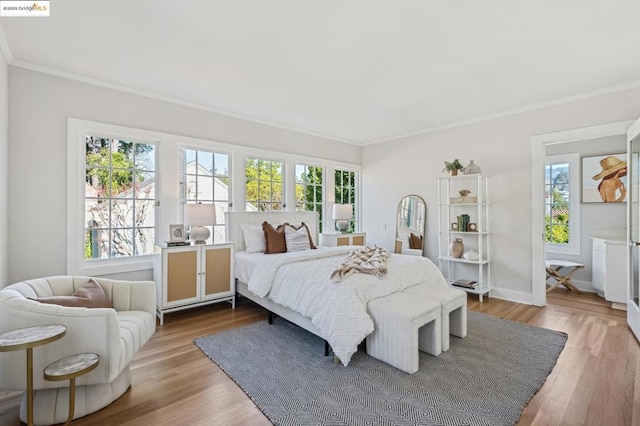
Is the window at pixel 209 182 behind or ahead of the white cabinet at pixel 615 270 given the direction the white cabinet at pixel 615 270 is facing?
ahead

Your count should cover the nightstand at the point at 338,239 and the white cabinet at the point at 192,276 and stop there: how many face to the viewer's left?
0

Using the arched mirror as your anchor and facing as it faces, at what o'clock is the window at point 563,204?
The window is roughly at 7 o'clock from the arched mirror.

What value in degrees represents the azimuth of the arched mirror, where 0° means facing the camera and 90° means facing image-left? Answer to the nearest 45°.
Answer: approximately 45°

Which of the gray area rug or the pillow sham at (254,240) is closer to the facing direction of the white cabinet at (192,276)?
the gray area rug

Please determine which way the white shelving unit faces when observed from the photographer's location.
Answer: facing the viewer and to the left of the viewer

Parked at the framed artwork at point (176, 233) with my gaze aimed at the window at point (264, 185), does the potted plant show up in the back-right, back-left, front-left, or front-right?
front-right

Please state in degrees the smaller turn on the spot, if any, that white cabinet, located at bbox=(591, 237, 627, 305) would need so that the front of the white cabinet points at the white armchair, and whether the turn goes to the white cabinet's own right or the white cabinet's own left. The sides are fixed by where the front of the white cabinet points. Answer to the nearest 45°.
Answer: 0° — it already faces it

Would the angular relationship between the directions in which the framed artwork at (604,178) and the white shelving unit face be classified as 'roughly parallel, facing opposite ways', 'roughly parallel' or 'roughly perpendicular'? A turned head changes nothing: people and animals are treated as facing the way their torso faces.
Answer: roughly parallel

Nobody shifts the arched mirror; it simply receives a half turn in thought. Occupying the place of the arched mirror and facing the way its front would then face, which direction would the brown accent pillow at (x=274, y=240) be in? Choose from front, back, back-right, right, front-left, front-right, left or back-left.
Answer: back

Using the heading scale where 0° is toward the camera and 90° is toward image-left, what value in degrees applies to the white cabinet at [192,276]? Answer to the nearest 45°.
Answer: approximately 315°

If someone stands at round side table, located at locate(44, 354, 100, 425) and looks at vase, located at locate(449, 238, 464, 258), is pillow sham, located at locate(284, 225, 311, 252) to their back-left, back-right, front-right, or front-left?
front-left

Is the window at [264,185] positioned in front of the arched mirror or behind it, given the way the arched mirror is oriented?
in front
